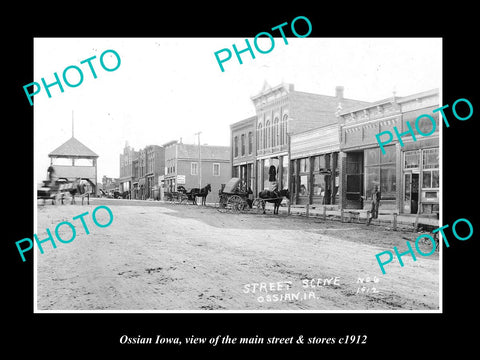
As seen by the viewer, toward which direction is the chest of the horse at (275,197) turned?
to the viewer's right

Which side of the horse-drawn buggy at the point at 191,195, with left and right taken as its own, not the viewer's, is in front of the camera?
right
